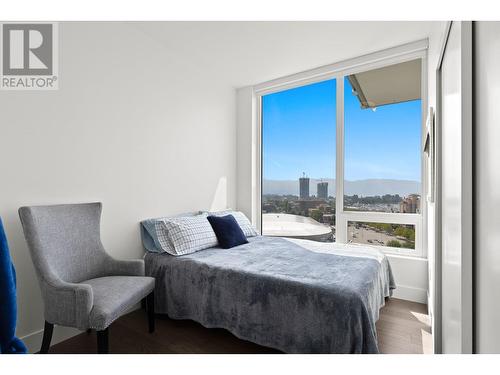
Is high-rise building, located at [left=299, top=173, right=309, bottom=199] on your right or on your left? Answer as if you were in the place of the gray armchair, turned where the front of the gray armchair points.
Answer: on your left

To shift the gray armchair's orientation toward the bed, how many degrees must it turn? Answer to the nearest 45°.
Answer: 0° — it already faces it

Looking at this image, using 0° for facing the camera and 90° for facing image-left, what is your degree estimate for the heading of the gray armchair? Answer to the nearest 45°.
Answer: approximately 315°

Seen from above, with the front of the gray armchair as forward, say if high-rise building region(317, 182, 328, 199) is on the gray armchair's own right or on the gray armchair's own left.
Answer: on the gray armchair's own left

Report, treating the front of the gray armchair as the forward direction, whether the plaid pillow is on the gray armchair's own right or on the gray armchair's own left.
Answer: on the gray armchair's own left

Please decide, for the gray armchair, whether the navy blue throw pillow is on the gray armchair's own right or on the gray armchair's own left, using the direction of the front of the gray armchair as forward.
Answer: on the gray armchair's own left
